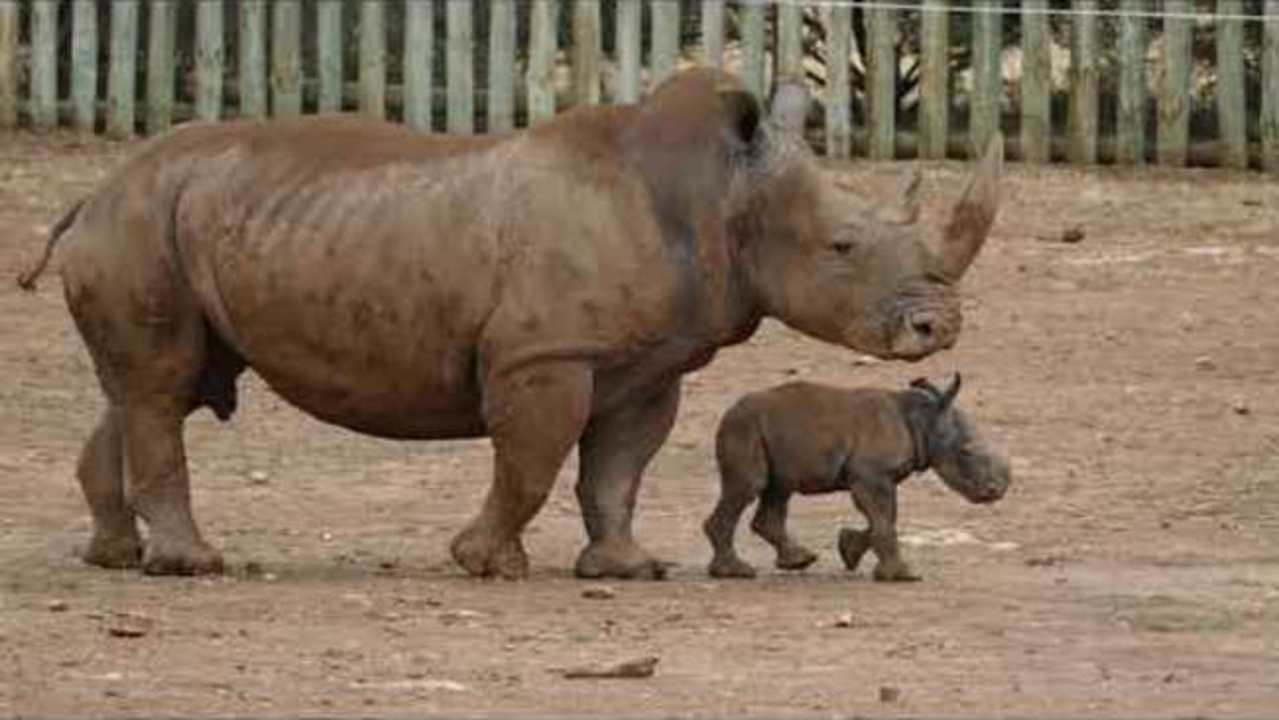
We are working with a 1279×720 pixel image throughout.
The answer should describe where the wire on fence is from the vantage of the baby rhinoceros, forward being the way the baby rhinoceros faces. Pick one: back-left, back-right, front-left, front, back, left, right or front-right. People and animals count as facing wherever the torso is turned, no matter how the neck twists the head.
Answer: left

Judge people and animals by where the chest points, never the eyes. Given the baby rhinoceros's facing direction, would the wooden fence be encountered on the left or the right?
on its left

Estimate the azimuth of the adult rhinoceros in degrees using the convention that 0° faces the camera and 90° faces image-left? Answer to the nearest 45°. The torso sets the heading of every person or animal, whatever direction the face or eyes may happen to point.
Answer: approximately 270°

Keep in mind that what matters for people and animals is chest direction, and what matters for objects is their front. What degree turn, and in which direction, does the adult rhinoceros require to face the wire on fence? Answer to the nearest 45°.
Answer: approximately 90° to its left

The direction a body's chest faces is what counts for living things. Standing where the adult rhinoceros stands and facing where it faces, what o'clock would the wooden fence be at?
The wooden fence is roughly at 9 o'clock from the adult rhinoceros.

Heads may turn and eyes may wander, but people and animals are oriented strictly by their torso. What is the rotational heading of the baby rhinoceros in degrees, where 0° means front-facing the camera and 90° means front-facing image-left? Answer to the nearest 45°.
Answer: approximately 270°
